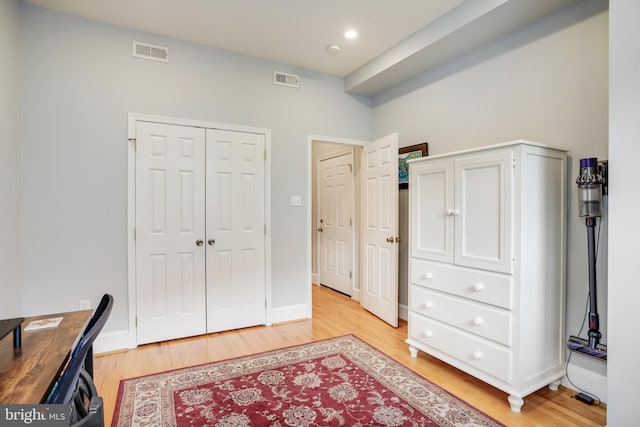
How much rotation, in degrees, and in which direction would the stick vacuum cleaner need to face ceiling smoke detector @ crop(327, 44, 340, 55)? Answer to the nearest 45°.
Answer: approximately 45° to its right

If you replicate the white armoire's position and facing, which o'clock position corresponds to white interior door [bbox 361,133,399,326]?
The white interior door is roughly at 3 o'clock from the white armoire.

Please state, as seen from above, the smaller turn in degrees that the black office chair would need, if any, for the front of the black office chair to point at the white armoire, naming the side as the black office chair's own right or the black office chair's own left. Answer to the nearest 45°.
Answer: approximately 180°

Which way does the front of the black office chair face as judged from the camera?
facing to the left of the viewer

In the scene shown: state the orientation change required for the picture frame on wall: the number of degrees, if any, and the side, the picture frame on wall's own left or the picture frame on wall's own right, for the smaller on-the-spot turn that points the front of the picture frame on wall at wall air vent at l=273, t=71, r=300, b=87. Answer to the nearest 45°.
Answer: approximately 45° to the picture frame on wall's own right

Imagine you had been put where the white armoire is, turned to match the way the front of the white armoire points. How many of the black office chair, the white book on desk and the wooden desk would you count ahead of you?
3

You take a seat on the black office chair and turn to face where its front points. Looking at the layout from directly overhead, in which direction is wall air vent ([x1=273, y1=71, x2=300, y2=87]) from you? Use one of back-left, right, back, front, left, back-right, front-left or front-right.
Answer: back-right

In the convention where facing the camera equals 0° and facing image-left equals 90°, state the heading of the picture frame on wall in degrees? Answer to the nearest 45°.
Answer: approximately 45°

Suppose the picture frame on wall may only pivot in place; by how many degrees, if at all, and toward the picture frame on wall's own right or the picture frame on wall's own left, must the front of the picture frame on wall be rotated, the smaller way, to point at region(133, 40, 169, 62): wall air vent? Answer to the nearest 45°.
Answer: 0° — it already faces it
